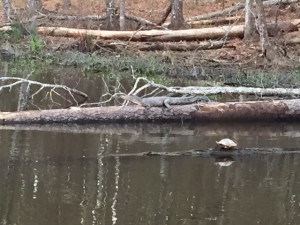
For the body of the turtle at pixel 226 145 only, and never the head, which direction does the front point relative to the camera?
to the viewer's left

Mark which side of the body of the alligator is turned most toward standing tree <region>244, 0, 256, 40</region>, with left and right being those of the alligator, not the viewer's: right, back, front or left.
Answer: right

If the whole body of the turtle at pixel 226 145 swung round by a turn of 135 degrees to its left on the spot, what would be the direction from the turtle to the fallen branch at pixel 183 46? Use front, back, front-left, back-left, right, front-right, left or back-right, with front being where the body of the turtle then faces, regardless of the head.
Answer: back-left

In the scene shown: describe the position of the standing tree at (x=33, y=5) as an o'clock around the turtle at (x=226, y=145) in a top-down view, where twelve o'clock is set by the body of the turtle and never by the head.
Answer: The standing tree is roughly at 2 o'clock from the turtle.

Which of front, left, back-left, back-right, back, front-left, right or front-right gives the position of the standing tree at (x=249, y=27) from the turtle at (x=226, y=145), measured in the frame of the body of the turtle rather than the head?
right

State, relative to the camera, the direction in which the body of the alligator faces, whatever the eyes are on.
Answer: to the viewer's left

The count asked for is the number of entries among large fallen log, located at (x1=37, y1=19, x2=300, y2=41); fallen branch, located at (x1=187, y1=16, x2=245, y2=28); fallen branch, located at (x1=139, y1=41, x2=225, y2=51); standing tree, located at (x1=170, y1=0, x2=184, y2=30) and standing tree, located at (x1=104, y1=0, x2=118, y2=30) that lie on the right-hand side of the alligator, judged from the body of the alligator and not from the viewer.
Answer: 5

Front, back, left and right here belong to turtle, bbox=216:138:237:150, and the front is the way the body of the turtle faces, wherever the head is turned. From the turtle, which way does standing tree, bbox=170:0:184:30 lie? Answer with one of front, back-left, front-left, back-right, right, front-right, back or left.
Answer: right
